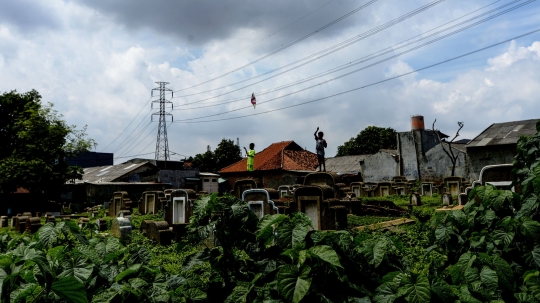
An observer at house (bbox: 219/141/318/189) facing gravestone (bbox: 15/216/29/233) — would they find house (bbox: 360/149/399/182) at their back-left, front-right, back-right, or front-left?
back-left

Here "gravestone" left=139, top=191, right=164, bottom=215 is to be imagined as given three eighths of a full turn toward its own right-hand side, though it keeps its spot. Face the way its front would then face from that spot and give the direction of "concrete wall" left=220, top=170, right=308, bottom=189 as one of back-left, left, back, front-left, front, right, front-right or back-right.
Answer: right

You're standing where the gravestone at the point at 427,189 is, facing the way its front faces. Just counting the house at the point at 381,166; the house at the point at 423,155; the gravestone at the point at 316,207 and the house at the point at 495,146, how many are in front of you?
1

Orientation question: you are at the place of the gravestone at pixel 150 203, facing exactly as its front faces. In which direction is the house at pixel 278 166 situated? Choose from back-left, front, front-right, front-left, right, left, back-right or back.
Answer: back-left

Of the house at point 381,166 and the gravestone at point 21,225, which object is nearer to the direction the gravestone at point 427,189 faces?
the gravestone

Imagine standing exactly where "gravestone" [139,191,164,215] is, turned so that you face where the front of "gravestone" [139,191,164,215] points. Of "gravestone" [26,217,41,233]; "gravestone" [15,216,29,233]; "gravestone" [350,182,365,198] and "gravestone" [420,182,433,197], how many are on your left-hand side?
2

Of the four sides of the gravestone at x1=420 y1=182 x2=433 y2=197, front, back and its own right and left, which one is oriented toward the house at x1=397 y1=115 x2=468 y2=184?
back

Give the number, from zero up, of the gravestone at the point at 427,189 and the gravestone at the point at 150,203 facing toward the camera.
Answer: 2

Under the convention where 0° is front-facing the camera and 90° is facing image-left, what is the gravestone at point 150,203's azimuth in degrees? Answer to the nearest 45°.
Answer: approximately 0°

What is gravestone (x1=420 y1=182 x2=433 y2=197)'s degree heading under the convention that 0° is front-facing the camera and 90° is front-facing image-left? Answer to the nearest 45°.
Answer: approximately 0°

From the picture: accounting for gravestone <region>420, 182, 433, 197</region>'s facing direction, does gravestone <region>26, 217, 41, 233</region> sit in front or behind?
in front

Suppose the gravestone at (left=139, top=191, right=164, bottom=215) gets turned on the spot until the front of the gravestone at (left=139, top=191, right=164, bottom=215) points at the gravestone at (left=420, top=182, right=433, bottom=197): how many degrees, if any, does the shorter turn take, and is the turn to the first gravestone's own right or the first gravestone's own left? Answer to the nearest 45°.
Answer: approximately 90° to the first gravestone's own left
